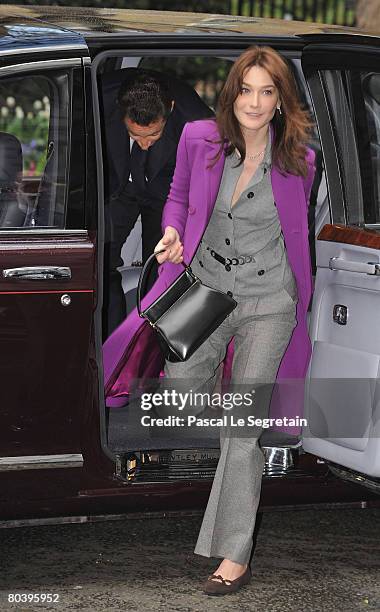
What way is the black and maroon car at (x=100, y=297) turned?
to the viewer's left
